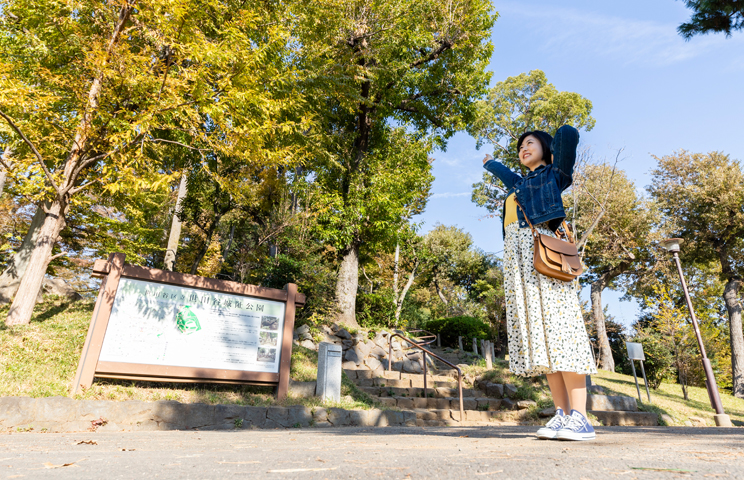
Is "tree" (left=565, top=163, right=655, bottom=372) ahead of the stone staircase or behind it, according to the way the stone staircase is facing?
behind

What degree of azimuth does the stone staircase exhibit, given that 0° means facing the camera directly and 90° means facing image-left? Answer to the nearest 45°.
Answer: approximately 0°

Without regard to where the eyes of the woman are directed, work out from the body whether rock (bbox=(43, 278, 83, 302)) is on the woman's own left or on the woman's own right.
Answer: on the woman's own right

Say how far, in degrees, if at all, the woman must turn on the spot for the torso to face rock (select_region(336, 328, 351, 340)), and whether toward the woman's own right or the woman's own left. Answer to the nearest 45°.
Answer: approximately 90° to the woman's own right

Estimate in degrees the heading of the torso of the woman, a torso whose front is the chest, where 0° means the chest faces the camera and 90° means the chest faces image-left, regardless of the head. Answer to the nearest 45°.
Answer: approximately 45°

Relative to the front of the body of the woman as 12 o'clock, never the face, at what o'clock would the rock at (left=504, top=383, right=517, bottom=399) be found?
The rock is roughly at 4 o'clock from the woman.

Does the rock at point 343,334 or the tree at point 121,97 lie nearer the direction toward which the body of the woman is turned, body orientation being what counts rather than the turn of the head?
the tree

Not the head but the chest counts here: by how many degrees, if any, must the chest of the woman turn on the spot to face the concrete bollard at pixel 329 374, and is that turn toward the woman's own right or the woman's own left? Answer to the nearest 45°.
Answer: approximately 90° to the woman's own right
